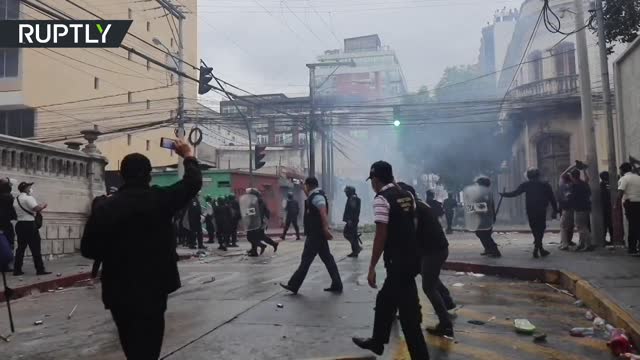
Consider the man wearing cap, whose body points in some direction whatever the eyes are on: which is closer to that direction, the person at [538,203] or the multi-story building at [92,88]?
the multi-story building

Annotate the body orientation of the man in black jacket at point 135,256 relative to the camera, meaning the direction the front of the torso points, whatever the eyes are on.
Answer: away from the camera

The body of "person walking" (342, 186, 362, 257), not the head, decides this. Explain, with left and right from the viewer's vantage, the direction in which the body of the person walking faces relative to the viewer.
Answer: facing to the left of the viewer

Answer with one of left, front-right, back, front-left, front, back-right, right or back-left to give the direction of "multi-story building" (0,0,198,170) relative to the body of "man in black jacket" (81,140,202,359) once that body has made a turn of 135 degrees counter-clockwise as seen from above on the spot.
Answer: back-right

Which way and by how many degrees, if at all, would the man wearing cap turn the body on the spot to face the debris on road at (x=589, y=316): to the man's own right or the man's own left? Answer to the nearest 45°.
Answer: approximately 90° to the man's own right

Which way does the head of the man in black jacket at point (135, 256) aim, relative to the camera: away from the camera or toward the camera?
away from the camera

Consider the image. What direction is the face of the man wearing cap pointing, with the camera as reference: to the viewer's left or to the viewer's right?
to the viewer's left

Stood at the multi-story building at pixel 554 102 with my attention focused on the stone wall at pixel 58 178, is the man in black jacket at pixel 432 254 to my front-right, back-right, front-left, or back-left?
front-left

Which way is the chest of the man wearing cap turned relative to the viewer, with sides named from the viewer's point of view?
facing away from the viewer and to the left of the viewer

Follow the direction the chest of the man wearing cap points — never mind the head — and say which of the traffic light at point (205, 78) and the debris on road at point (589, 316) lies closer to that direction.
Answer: the traffic light
